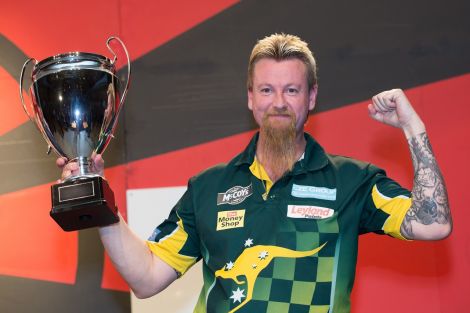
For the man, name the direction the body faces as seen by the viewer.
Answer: toward the camera

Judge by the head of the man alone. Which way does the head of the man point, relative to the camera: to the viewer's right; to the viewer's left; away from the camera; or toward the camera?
toward the camera
